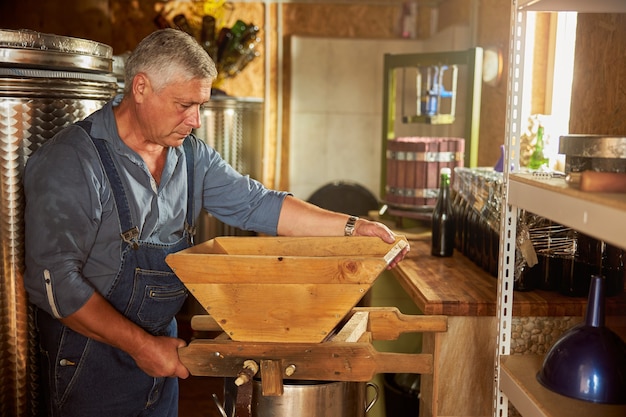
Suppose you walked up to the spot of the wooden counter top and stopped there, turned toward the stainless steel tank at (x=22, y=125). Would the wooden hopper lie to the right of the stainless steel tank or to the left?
left

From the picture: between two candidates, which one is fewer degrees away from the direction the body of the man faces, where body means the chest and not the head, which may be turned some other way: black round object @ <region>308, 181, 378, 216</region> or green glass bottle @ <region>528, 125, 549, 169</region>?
the green glass bottle

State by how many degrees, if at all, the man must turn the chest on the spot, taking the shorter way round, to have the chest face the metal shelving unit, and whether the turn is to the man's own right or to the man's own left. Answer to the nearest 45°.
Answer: approximately 45° to the man's own left

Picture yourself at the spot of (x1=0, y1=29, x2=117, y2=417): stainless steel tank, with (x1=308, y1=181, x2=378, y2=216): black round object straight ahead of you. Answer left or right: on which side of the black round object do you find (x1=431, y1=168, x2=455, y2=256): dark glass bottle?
right

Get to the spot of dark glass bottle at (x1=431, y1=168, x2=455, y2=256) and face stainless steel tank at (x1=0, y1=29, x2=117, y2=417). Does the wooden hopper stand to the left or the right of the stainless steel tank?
left

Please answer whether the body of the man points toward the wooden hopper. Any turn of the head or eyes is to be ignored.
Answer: yes

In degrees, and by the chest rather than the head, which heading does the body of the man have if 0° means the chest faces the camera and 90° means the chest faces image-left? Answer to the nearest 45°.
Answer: approximately 315°

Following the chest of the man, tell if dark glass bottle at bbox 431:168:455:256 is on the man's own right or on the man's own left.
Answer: on the man's own left

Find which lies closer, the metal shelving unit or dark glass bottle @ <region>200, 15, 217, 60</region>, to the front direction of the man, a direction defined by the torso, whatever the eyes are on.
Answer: the metal shelving unit
